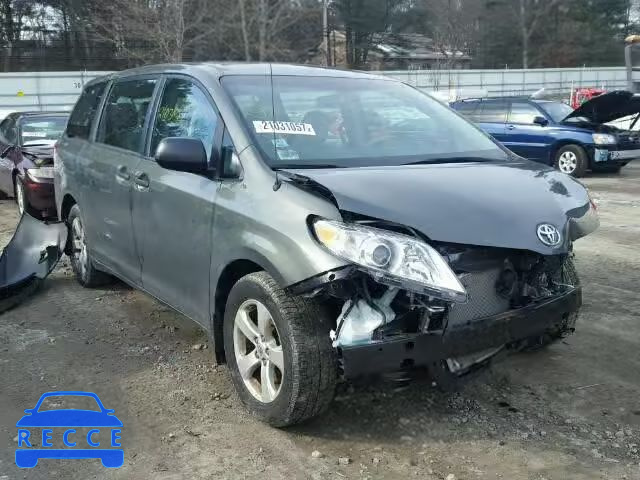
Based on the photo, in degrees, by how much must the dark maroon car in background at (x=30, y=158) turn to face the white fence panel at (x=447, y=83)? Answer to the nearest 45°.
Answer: approximately 90° to its left

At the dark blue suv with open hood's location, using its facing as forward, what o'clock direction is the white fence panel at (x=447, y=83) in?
The white fence panel is roughly at 7 o'clock from the dark blue suv with open hood.

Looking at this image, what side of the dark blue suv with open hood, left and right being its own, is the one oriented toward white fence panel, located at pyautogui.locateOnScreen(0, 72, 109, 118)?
back

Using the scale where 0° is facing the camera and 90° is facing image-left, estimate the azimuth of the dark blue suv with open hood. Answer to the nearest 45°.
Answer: approximately 315°

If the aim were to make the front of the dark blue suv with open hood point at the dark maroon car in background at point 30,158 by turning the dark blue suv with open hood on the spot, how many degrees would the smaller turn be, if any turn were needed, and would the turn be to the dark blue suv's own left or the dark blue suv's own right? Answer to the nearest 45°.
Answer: approximately 90° to the dark blue suv's own right

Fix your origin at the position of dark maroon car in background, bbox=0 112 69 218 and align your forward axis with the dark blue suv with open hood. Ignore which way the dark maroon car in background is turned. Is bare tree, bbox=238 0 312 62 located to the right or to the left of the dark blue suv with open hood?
left

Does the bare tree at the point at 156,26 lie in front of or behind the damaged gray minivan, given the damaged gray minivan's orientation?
behind

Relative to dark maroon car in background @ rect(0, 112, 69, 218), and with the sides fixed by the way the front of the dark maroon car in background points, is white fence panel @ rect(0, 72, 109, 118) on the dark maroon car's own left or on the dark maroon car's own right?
on the dark maroon car's own left

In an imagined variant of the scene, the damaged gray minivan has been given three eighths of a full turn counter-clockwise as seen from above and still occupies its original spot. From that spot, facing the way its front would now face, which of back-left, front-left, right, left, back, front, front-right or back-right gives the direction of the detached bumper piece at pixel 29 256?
front-left

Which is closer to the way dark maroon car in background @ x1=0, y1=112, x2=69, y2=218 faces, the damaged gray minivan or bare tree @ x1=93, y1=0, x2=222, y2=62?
the damaged gray minivan

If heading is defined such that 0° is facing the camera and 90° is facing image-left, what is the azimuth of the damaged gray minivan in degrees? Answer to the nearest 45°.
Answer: approximately 315°
